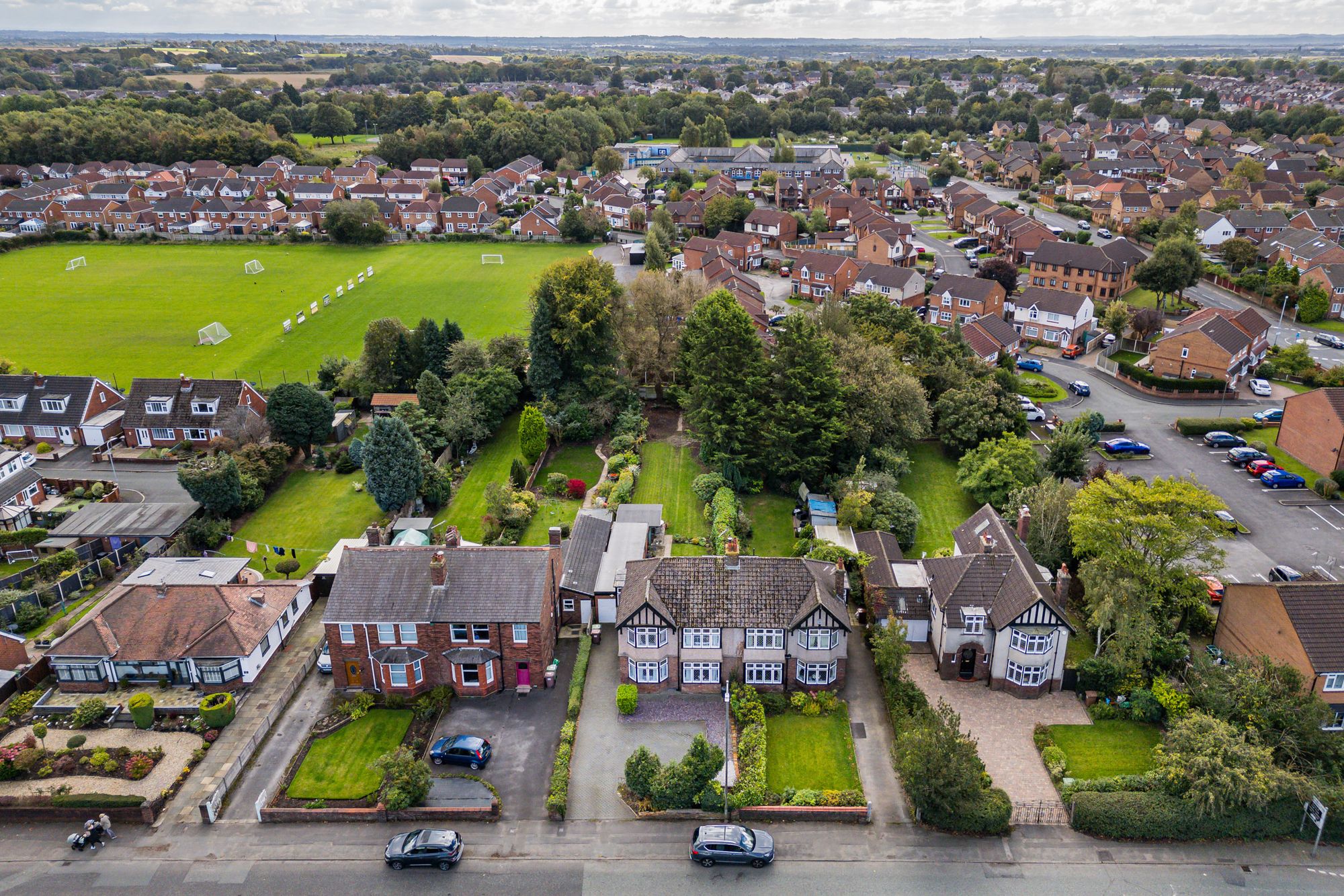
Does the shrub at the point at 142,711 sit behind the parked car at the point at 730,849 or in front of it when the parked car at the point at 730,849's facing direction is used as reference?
behind

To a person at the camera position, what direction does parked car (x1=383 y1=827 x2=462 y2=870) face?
facing to the left of the viewer

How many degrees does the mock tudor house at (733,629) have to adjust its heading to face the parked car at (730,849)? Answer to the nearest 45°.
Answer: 0° — it already faces it

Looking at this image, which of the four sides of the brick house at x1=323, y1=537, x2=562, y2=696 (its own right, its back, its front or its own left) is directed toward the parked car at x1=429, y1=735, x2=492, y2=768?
front

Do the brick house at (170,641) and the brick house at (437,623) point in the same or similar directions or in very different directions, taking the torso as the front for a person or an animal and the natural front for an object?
same or similar directions

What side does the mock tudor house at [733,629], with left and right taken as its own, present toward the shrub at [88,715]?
right

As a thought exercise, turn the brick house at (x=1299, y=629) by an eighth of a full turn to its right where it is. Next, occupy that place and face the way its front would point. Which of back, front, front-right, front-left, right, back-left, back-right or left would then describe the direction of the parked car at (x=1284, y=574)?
back-right

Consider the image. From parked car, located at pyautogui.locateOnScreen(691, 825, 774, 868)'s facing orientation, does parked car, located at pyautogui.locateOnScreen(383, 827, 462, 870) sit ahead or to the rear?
to the rear

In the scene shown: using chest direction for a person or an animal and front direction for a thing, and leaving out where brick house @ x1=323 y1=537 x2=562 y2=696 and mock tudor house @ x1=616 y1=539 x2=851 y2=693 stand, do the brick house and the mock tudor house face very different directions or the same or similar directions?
same or similar directions

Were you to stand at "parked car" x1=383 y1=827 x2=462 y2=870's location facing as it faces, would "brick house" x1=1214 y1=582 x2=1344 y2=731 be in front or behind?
behind

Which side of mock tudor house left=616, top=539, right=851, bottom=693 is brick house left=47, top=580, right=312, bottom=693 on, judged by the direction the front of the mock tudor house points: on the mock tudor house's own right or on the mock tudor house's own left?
on the mock tudor house's own right

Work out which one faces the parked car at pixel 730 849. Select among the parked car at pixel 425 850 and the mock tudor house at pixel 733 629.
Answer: the mock tudor house

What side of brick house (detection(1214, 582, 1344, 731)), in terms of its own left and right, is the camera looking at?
front

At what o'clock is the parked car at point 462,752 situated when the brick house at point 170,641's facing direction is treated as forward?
The parked car is roughly at 11 o'clock from the brick house.

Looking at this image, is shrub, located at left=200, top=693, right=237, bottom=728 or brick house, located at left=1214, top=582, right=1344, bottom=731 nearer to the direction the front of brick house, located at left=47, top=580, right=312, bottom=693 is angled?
the shrub

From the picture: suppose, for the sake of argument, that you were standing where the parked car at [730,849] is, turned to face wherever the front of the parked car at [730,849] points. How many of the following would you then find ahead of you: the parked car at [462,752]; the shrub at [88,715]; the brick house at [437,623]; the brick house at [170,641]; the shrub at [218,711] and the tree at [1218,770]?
1

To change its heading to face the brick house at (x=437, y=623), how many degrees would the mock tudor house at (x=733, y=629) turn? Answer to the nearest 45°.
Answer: approximately 90° to its right
